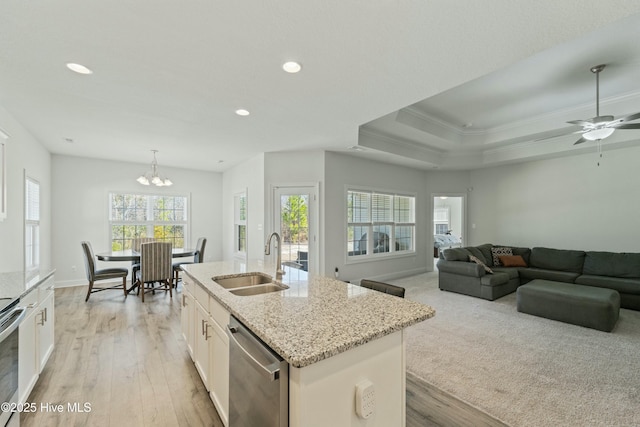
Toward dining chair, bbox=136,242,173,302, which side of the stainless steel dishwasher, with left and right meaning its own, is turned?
right

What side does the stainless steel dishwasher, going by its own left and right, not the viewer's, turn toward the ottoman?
back

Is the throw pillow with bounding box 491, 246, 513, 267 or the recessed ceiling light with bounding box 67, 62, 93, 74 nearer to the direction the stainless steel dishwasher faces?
the recessed ceiling light

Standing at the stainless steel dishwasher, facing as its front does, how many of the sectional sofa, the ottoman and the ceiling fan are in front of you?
0

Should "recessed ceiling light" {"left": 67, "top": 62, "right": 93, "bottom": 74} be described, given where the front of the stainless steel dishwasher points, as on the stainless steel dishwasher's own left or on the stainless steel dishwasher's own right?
on the stainless steel dishwasher's own right

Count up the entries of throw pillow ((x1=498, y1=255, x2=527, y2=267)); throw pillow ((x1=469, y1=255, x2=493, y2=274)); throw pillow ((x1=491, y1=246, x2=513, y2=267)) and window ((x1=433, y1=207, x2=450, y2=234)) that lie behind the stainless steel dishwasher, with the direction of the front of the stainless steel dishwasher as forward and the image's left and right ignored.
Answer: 4

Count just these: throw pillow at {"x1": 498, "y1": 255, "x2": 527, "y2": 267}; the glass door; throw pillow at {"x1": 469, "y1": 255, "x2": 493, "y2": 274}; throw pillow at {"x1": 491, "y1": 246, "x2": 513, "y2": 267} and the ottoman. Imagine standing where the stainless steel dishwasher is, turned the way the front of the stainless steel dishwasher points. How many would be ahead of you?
0

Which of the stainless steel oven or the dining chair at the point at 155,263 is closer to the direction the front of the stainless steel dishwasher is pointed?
the stainless steel oven

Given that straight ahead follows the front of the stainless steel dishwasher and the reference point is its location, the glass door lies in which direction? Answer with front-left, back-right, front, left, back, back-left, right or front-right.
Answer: back-right

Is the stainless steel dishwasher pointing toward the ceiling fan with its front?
no

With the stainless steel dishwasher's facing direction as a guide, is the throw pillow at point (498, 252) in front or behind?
behind

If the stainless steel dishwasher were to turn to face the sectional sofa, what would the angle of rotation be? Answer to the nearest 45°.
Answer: approximately 180°

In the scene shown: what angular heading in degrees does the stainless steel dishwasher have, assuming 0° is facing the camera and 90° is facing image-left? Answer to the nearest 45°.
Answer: approximately 45°

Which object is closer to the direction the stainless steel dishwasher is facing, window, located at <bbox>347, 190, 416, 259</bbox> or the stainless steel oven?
the stainless steel oven

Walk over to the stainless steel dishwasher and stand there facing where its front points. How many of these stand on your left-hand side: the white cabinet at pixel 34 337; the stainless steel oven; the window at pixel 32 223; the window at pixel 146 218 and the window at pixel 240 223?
0

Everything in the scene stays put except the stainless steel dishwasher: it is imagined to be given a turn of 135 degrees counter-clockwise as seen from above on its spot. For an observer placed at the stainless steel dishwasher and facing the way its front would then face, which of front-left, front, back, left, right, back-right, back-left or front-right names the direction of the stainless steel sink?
left

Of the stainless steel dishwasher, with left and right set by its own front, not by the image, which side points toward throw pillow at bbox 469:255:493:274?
back

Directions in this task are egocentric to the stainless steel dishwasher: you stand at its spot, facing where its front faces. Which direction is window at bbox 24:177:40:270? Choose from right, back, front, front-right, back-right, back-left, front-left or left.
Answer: right
